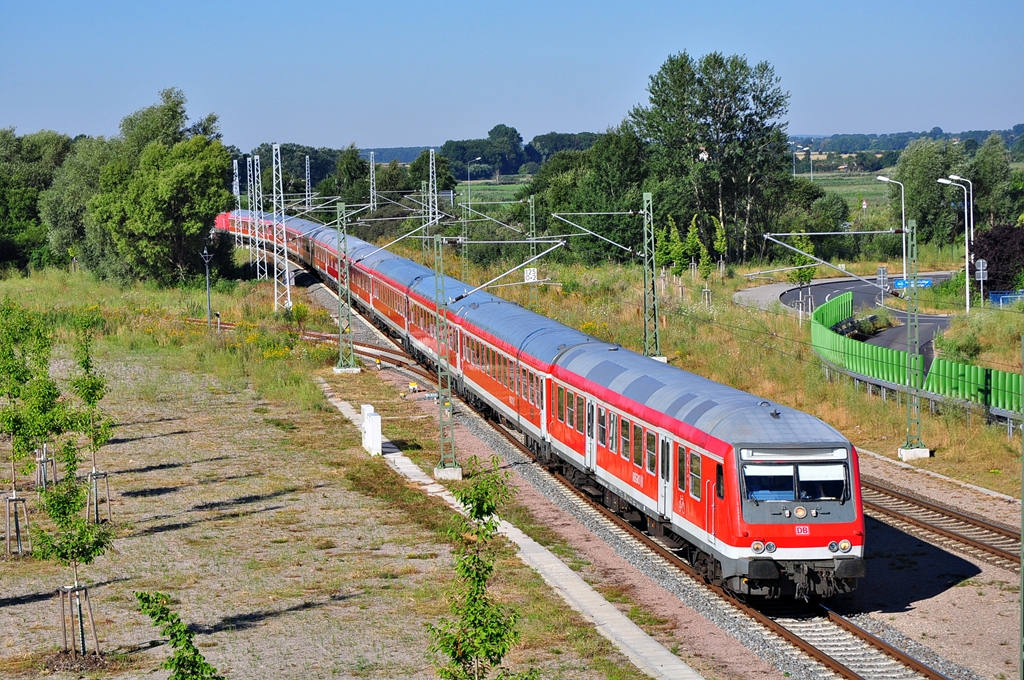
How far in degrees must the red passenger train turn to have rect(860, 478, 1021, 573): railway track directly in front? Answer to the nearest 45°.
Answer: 0° — it already faces it

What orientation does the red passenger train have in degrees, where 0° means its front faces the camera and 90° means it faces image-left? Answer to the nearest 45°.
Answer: approximately 315°

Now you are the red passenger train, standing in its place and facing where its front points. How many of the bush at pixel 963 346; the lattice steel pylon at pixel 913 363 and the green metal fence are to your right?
0

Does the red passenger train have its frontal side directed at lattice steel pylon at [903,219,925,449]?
no

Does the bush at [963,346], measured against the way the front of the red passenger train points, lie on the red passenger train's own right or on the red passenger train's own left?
on the red passenger train's own left

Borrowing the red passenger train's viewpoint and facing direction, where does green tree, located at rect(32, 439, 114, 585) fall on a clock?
The green tree is roughly at 4 o'clock from the red passenger train.

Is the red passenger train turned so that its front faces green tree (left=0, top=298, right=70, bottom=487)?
no

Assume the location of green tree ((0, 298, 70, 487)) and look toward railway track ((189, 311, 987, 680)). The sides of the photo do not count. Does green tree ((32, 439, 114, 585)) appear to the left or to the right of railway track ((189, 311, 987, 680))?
right

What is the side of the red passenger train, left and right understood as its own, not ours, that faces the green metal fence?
left
